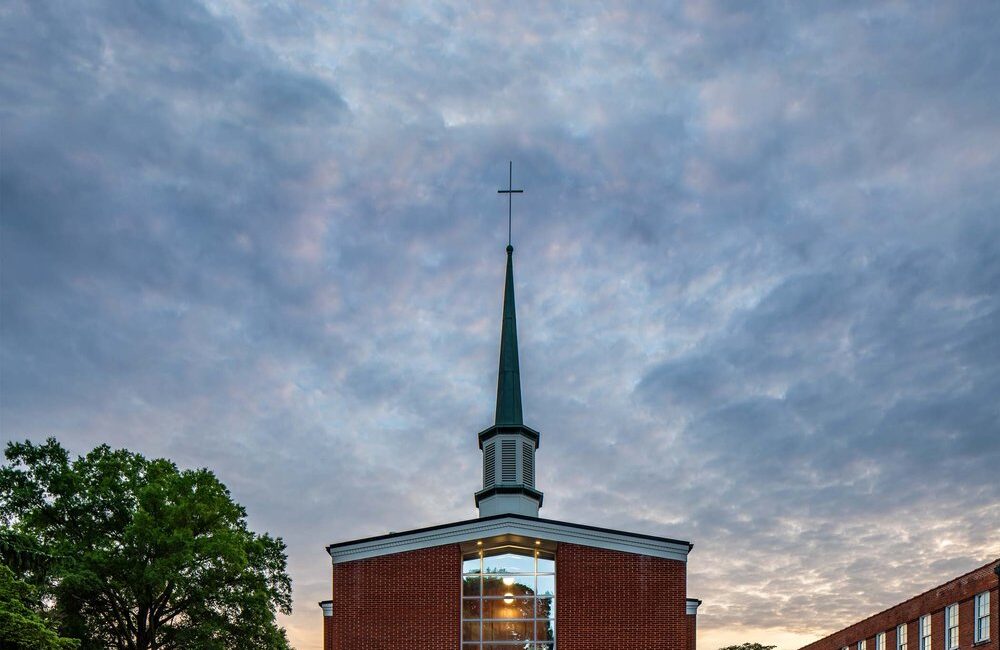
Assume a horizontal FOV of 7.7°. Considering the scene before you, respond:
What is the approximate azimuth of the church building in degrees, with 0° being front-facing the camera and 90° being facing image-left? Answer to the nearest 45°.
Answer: approximately 0°
